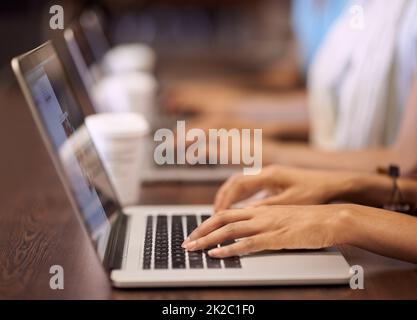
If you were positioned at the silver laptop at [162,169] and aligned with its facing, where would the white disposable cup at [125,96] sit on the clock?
The white disposable cup is roughly at 9 o'clock from the silver laptop.

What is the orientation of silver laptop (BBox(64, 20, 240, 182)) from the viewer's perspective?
to the viewer's right

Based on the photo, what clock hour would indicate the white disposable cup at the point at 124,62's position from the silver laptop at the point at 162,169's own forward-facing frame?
The white disposable cup is roughly at 9 o'clock from the silver laptop.

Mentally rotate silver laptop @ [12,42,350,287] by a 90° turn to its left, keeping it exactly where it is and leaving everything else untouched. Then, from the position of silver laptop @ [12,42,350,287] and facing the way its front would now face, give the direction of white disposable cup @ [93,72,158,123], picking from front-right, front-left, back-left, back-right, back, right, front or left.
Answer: front

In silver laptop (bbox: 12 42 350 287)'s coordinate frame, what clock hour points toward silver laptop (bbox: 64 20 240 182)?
silver laptop (bbox: 64 20 240 182) is roughly at 9 o'clock from silver laptop (bbox: 12 42 350 287).

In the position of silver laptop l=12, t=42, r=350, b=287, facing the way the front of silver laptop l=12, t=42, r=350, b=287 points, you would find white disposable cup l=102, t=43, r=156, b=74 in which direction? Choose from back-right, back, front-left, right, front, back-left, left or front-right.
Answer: left

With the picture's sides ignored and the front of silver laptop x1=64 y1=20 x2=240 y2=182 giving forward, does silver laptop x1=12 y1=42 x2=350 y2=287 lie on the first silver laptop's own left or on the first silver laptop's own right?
on the first silver laptop's own right

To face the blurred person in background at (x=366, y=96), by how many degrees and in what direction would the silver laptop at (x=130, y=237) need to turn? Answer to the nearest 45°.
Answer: approximately 45° to its left

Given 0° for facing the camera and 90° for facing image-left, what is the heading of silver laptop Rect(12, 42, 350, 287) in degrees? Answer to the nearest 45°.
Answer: approximately 270°
